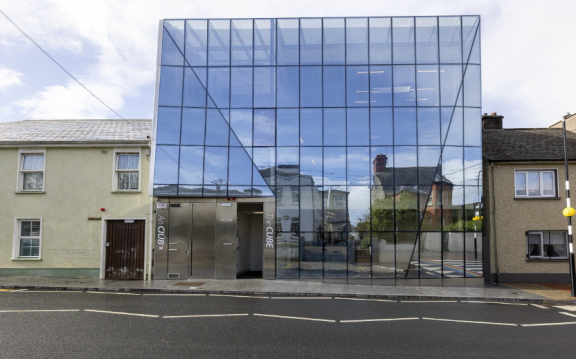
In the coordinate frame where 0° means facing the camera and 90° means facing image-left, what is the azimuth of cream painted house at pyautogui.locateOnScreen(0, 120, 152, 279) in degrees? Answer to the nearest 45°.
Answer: approximately 0°
